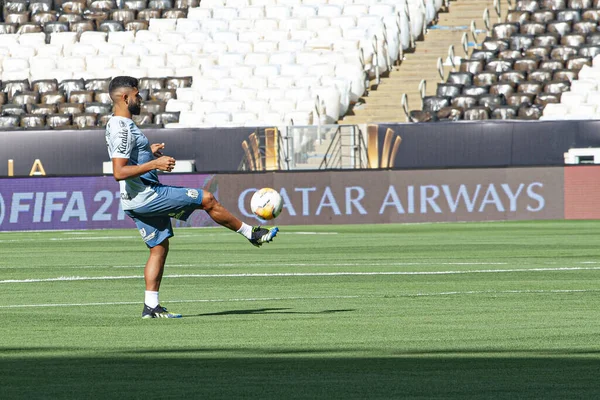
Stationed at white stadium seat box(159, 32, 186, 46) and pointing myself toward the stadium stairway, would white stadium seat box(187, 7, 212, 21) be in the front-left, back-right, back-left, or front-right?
front-left

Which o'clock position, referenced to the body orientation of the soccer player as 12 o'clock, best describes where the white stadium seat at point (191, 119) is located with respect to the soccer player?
The white stadium seat is roughly at 9 o'clock from the soccer player.

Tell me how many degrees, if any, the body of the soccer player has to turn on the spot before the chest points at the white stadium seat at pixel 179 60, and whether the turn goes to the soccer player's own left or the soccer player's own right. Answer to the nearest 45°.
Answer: approximately 90° to the soccer player's own left

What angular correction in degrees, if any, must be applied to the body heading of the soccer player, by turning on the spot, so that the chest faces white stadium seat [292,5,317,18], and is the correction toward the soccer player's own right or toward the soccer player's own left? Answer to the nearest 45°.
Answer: approximately 90° to the soccer player's own left

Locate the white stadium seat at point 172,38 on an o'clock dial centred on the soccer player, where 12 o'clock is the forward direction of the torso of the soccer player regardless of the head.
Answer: The white stadium seat is roughly at 9 o'clock from the soccer player.

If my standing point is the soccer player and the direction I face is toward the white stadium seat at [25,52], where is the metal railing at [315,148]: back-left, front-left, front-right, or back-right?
front-right

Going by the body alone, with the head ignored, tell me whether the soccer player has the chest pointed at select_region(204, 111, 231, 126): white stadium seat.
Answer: no

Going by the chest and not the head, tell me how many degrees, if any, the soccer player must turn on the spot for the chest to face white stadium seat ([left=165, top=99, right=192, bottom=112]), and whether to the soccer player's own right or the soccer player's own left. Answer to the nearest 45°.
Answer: approximately 90° to the soccer player's own left

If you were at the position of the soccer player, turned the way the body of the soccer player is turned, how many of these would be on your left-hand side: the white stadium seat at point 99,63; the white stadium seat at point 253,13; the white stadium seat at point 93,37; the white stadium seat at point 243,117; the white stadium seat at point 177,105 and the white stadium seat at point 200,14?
6

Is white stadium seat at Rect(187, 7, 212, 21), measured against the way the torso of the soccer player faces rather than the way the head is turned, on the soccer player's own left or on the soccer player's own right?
on the soccer player's own left

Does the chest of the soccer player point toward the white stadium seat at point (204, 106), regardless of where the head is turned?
no

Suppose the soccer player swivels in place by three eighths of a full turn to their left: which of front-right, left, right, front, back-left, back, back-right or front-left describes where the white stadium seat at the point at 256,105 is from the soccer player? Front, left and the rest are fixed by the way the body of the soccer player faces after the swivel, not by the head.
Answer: front-right

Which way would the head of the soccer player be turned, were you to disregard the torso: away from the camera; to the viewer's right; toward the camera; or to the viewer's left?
to the viewer's right

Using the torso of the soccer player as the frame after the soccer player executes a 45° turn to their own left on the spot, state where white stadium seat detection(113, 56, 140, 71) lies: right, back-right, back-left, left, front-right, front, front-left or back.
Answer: front-left

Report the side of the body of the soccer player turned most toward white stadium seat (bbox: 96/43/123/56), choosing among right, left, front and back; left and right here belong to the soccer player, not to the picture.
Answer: left

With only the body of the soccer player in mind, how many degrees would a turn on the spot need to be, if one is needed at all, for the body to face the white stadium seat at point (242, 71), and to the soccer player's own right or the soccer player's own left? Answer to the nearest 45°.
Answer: approximately 90° to the soccer player's own left

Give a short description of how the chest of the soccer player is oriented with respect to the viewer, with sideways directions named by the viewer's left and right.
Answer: facing to the right of the viewer

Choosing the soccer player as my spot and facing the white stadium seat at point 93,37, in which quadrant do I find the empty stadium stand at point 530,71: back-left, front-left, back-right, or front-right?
front-right

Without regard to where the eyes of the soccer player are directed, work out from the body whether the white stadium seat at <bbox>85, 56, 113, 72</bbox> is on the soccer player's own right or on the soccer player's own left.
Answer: on the soccer player's own left

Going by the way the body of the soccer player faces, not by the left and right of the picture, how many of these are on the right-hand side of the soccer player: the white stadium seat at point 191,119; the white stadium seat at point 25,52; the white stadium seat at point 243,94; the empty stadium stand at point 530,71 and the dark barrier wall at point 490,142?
0
